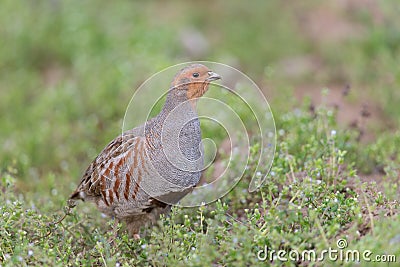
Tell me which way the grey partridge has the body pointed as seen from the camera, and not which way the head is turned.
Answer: to the viewer's right
